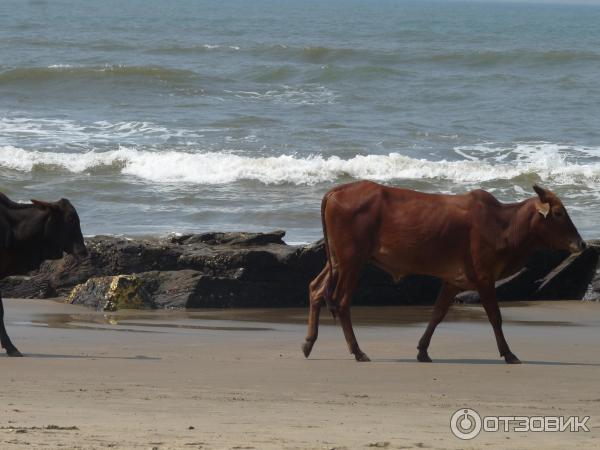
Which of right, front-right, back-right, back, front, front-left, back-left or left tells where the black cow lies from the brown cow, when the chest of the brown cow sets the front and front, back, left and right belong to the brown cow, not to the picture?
back

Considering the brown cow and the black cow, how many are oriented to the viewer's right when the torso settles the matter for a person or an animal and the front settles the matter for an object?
2

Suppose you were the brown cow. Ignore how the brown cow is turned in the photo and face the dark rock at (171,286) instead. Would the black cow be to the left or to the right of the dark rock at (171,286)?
left

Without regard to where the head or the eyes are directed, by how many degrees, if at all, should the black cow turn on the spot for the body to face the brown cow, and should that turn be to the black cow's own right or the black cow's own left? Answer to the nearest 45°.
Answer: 0° — it already faces it

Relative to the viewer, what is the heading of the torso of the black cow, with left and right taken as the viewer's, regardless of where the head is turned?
facing to the right of the viewer

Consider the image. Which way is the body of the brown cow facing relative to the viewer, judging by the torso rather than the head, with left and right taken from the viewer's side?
facing to the right of the viewer
